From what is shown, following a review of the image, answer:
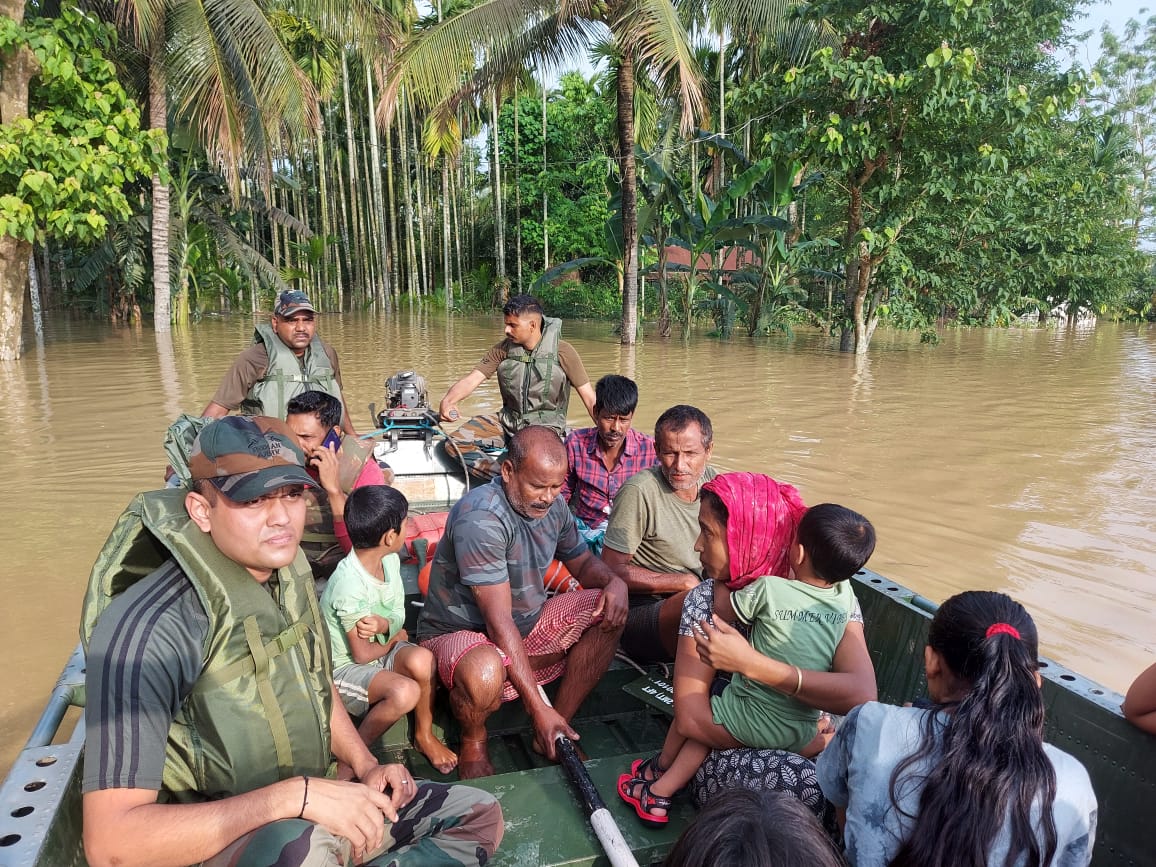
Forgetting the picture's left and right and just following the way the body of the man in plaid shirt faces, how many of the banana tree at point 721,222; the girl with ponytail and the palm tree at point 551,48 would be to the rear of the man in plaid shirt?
2

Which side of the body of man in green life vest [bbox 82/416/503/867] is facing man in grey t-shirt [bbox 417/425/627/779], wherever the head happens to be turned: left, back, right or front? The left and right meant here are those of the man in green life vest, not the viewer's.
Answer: left

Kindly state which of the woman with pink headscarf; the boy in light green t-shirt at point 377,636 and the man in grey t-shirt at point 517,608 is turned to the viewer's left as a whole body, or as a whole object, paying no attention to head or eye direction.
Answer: the woman with pink headscarf

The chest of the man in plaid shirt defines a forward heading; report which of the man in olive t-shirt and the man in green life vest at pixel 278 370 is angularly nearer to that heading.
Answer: the man in olive t-shirt

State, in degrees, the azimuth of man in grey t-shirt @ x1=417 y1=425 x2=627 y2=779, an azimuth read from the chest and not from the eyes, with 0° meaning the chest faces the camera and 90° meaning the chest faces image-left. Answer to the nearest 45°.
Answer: approximately 315°

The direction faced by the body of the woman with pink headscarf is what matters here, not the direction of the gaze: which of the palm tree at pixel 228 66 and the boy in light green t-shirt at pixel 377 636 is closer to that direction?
the boy in light green t-shirt

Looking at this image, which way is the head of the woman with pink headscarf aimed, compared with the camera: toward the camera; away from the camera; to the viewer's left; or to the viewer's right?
to the viewer's left

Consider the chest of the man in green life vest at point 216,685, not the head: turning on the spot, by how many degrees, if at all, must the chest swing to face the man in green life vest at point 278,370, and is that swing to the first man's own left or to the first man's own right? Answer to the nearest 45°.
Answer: approximately 135° to the first man's own left

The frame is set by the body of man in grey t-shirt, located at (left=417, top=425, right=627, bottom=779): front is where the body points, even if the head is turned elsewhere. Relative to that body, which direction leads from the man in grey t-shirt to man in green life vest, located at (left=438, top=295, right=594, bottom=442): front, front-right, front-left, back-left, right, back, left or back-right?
back-left
